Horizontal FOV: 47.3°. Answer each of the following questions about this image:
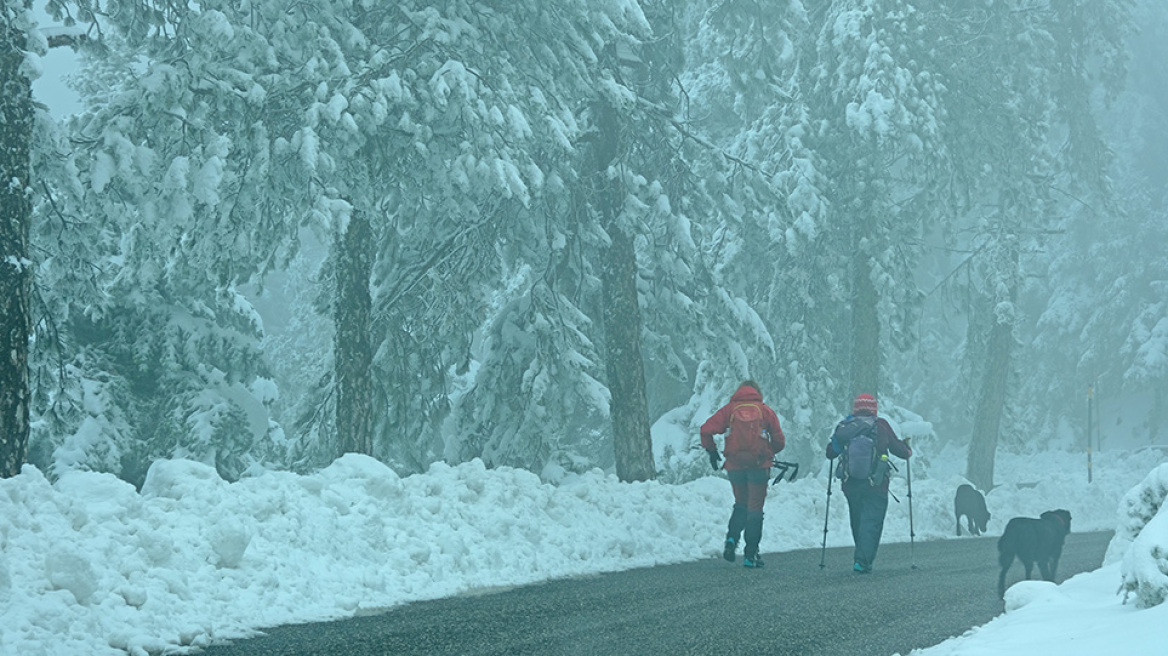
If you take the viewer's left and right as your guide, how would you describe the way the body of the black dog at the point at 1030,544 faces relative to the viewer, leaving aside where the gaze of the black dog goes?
facing away from the viewer and to the right of the viewer

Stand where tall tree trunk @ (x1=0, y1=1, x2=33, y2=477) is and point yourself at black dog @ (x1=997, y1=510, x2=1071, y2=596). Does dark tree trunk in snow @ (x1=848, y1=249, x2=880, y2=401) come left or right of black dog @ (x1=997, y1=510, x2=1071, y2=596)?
left

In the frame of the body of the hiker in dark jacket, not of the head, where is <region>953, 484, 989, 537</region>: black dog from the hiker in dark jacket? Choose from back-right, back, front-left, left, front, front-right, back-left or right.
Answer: front

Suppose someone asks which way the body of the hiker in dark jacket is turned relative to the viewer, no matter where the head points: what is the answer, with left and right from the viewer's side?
facing away from the viewer

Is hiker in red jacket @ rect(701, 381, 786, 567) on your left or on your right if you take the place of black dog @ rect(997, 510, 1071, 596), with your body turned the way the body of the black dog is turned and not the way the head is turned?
on your left

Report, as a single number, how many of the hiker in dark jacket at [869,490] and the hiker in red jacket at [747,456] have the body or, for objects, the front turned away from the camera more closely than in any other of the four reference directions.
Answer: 2

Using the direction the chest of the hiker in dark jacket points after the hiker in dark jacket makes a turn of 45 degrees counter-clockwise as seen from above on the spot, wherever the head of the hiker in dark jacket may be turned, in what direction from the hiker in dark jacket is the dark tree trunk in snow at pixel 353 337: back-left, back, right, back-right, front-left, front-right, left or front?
front-left

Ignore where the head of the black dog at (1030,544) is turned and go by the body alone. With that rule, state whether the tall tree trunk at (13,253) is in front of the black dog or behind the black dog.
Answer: behind

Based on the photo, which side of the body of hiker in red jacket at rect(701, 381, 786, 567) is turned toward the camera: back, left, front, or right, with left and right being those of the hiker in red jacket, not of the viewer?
back

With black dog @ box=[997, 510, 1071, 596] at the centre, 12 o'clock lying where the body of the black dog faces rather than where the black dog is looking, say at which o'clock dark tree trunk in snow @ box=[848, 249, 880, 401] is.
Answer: The dark tree trunk in snow is roughly at 10 o'clock from the black dog.

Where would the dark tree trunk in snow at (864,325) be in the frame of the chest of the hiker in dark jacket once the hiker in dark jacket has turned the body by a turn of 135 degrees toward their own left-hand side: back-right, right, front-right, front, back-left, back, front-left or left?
back-right

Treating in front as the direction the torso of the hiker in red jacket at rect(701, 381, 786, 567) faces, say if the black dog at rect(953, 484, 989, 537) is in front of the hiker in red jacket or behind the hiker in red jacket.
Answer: in front
